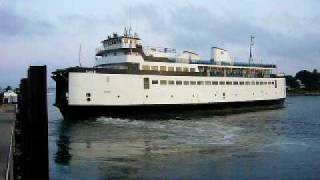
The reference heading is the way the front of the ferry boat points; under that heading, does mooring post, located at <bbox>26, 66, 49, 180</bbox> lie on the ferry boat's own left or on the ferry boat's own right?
on the ferry boat's own left

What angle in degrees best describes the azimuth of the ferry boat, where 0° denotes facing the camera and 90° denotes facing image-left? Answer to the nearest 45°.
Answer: approximately 45°
